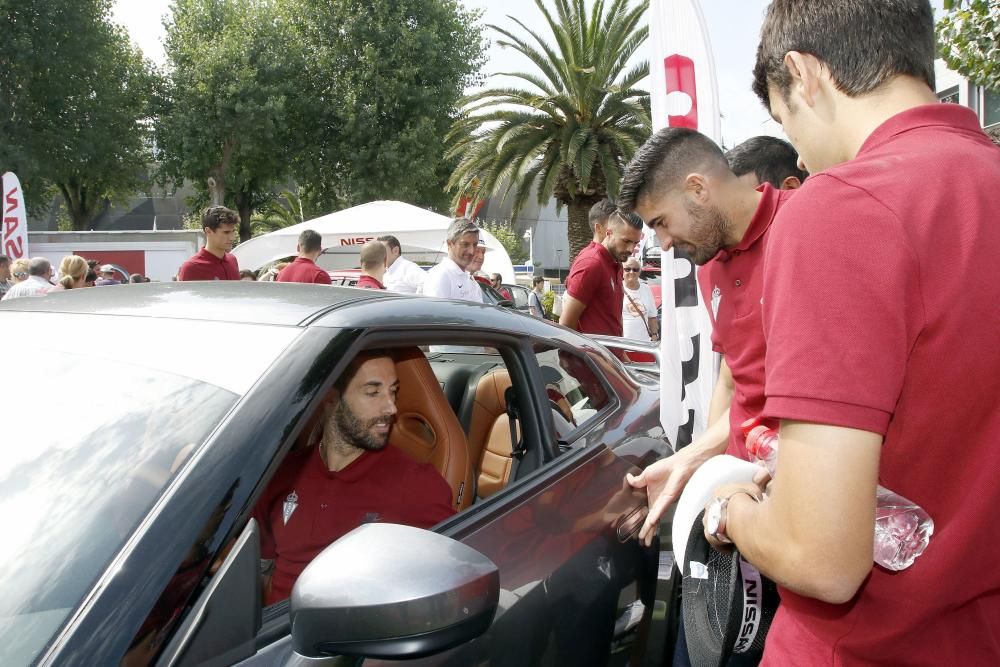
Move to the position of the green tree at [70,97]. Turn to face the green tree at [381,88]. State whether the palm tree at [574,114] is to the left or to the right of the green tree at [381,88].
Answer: right

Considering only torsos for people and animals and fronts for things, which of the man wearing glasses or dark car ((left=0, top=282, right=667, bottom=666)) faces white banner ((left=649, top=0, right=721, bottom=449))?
the man wearing glasses

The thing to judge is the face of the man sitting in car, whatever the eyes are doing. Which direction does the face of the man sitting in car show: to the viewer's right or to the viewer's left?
to the viewer's right

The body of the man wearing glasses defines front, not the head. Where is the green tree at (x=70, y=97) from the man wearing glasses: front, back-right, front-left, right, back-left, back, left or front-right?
back-right

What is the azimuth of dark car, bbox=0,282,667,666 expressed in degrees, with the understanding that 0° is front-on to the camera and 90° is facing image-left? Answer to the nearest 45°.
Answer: approximately 45°

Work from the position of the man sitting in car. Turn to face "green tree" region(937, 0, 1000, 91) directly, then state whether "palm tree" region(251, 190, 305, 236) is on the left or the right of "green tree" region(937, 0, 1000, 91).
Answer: left

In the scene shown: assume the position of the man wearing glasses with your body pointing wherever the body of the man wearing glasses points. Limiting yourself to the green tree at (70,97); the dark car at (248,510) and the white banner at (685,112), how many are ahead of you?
2

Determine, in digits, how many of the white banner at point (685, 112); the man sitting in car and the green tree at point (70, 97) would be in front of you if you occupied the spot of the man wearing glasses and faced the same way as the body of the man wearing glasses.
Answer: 2

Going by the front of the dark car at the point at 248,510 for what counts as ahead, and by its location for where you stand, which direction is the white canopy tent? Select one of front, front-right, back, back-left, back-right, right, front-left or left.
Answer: back-right
